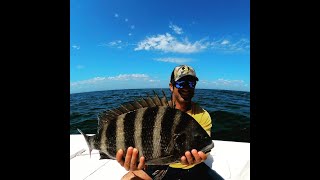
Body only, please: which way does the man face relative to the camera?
toward the camera
